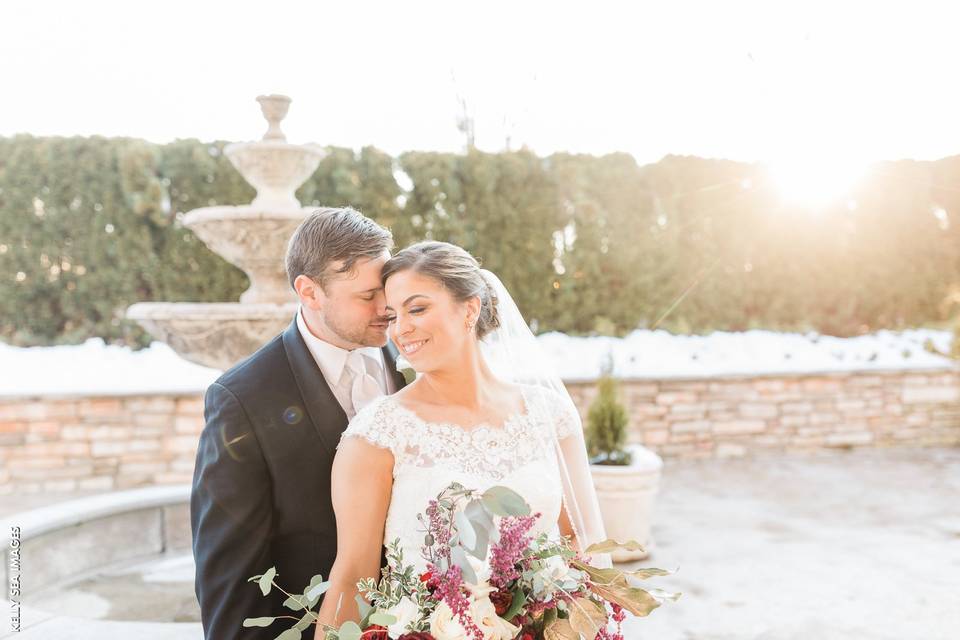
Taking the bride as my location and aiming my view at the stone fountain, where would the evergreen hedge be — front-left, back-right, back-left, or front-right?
front-right

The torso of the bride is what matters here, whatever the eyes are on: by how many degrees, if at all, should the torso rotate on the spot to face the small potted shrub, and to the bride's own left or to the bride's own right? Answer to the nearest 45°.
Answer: approximately 180°

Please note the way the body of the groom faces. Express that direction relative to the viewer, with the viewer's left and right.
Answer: facing the viewer and to the right of the viewer

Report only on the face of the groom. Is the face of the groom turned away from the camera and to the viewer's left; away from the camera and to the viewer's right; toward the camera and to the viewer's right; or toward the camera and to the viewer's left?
toward the camera and to the viewer's right

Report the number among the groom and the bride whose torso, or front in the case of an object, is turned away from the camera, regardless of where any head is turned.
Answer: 0

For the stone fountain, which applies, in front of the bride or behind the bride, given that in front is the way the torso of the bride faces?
behind

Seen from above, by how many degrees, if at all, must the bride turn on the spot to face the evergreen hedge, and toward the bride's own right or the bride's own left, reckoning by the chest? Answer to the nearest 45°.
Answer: approximately 180°

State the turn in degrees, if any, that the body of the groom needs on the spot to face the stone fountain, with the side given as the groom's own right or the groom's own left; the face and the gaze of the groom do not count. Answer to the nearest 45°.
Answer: approximately 135° to the groom's own left

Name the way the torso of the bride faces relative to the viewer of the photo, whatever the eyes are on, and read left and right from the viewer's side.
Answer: facing the viewer

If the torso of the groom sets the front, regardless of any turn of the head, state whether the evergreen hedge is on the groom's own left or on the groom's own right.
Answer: on the groom's own left

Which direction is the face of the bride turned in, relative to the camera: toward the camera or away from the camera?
toward the camera
